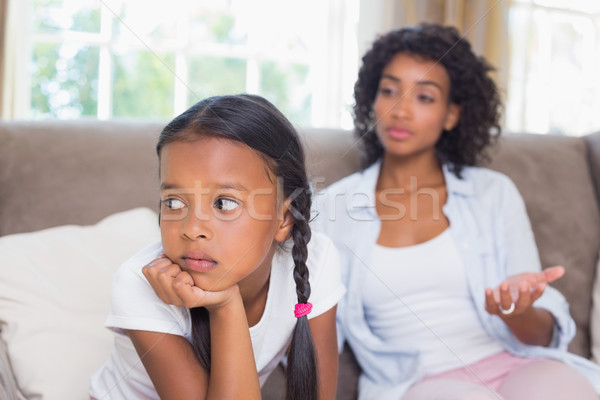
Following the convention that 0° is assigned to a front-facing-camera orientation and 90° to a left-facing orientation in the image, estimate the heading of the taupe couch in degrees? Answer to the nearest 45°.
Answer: approximately 0°

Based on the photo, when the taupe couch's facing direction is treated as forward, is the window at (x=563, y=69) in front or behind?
behind

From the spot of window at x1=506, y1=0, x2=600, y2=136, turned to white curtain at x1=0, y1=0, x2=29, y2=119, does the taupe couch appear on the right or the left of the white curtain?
left

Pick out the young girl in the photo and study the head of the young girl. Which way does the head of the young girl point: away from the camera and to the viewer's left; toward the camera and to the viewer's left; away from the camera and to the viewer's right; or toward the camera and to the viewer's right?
toward the camera and to the viewer's left

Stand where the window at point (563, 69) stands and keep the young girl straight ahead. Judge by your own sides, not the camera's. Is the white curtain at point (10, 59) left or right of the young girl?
right

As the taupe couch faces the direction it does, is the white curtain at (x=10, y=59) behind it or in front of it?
behind

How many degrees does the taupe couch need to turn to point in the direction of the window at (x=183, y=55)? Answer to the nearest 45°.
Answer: approximately 180°
